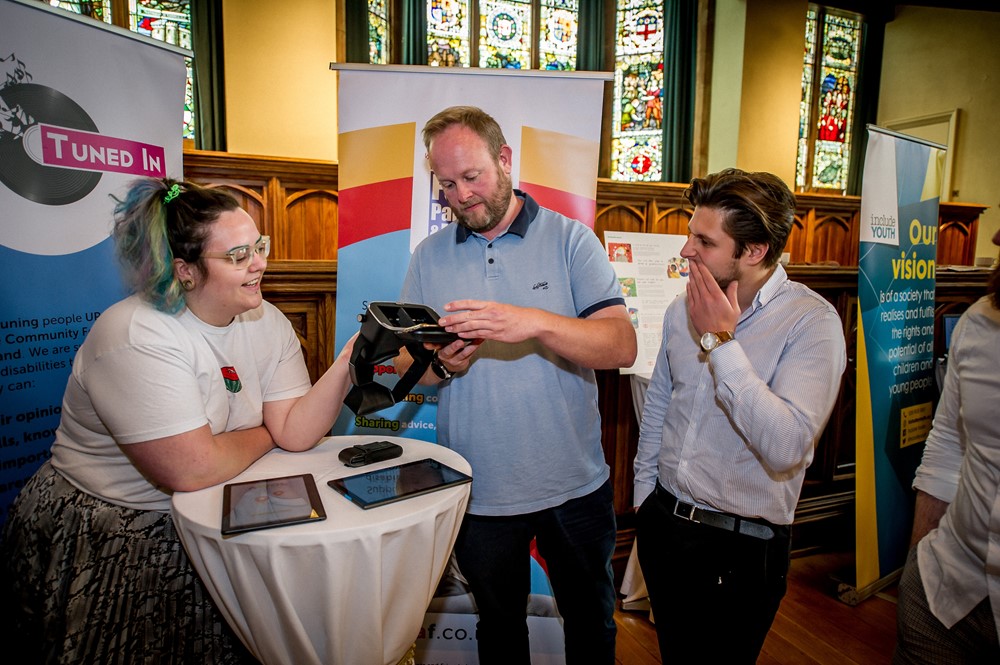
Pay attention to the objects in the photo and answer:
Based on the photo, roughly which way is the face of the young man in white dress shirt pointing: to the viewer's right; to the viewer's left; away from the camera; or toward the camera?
to the viewer's left

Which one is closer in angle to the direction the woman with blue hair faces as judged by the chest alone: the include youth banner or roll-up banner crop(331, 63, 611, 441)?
the include youth banner

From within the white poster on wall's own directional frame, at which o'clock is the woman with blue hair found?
The woman with blue hair is roughly at 1 o'clock from the white poster on wall.

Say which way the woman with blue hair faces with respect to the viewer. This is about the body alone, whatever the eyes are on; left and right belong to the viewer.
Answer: facing the viewer and to the right of the viewer

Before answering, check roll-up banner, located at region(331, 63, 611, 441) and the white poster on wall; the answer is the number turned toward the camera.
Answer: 2

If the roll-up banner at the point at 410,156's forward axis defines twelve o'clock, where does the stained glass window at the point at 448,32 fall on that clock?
The stained glass window is roughly at 6 o'clock from the roll-up banner.

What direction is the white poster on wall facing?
toward the camera

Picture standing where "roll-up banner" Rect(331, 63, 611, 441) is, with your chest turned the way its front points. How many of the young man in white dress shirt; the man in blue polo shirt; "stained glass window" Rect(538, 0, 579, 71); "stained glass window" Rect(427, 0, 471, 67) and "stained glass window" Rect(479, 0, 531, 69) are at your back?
3

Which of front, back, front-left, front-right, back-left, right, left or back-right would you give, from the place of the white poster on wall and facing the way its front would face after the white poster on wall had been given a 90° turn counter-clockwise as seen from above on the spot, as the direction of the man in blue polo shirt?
right

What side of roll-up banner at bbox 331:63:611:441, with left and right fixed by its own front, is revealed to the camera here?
front

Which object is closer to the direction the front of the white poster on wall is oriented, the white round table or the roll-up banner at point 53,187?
the white round table

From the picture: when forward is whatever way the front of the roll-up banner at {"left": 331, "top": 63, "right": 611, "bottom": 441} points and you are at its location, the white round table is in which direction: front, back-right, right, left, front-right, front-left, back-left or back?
front

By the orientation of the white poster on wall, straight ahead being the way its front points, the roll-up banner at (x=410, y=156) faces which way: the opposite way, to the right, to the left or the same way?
the same way

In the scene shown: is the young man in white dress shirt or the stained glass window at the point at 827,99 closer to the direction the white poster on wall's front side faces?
the young man in white dress shirt

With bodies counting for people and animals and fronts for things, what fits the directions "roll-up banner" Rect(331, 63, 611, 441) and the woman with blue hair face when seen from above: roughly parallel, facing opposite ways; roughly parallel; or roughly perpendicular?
roughly perpendicular
